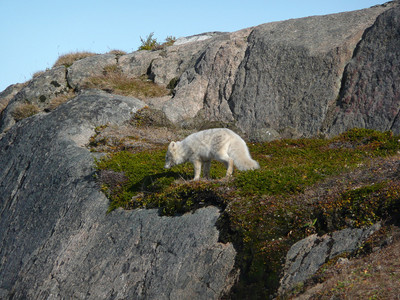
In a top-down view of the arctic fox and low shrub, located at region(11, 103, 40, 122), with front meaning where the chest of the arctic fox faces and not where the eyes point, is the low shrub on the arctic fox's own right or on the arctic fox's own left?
on the arctic fox's own right

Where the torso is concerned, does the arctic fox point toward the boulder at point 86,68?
no

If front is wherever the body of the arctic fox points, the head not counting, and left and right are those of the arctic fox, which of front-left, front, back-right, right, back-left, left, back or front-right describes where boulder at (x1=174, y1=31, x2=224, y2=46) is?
right

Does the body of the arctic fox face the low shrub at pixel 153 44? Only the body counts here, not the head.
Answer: no

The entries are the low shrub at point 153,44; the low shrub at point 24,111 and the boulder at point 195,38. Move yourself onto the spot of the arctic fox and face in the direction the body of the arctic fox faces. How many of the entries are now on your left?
0

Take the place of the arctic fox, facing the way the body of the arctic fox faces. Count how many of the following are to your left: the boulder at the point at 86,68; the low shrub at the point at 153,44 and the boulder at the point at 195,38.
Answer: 0

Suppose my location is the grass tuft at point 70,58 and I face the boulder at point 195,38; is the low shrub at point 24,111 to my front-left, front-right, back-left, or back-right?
back-right

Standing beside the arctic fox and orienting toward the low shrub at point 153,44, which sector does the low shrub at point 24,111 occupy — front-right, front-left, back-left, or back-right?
front-left

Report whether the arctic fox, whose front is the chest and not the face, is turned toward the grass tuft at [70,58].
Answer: no

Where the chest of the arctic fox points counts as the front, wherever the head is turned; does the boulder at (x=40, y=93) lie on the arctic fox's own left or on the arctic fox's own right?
on the arctic fox's own right

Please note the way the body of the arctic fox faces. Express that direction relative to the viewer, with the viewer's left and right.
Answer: facing to the left of the viewer
